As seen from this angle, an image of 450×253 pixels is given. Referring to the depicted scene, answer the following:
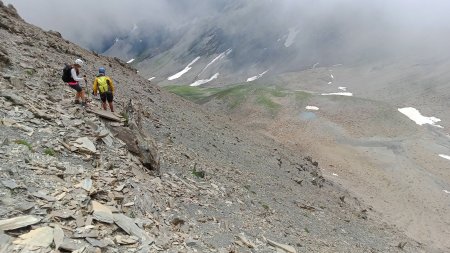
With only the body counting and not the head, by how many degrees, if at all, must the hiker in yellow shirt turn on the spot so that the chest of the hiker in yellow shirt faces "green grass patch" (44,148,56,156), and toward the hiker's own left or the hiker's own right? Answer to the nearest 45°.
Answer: approximately 135° to the hiker's own left

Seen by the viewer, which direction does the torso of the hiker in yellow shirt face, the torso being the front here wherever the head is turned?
away from the camera
